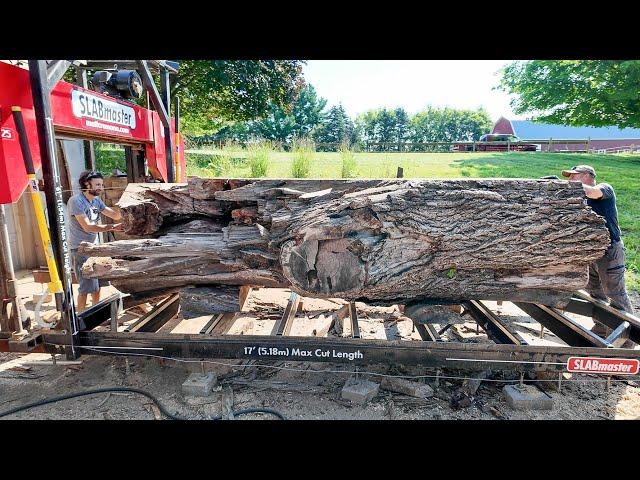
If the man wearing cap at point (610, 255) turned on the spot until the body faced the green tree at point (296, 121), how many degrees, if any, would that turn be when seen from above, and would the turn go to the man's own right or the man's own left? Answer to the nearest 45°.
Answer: approximately 45° to the man's own right

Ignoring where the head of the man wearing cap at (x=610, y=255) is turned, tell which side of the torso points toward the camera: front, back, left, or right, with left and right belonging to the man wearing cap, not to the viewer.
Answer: left

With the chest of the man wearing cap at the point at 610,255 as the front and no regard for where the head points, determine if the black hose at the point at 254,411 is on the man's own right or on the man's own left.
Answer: on the man's own left

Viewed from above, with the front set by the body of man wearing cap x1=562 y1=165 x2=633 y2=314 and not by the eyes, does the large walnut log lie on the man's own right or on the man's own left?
on the man's own left

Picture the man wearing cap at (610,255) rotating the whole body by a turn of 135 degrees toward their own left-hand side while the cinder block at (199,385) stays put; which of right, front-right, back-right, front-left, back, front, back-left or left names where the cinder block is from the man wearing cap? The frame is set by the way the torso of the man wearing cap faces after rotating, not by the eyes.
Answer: right

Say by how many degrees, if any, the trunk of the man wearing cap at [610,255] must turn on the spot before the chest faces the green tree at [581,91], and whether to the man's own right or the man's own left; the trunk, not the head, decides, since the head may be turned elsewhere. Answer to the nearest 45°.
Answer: approximately 90° to the man's own right

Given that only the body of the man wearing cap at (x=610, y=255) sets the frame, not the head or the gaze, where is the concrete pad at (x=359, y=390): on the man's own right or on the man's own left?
on the man's own left

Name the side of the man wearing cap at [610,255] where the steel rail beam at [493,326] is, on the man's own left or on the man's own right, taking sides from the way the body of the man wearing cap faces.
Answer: on the man's own left

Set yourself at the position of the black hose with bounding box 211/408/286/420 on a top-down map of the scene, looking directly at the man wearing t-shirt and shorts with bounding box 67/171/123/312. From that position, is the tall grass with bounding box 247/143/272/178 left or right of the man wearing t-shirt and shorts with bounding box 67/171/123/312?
right

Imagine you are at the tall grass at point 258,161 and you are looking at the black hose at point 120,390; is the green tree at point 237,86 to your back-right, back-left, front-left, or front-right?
back-right

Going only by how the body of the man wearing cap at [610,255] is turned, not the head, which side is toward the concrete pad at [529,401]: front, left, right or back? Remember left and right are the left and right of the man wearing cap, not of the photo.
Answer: left

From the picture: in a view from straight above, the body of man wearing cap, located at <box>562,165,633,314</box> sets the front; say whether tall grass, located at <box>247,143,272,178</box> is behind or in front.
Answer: in front

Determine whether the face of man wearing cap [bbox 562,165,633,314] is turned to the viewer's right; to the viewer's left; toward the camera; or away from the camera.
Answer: to the viewer's left

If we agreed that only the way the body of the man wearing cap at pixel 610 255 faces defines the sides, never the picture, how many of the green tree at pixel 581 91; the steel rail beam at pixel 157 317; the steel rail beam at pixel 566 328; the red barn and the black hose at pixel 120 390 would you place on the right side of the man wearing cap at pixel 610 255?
2

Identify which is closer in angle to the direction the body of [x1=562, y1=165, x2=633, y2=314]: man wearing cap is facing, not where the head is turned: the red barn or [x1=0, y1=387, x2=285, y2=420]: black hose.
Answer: the black hose

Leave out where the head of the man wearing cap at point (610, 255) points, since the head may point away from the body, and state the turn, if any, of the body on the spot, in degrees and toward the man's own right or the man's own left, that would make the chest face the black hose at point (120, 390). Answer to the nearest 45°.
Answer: approximately 45° to the man's own left

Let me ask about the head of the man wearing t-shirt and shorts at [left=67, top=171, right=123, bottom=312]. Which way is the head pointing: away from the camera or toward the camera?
toward the camera
